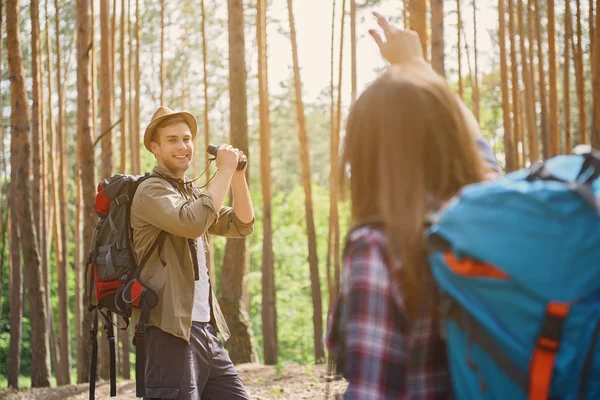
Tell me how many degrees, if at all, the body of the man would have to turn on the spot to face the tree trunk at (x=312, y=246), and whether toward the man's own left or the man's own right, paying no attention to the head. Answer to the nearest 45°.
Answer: approximately 135° to the man's own left

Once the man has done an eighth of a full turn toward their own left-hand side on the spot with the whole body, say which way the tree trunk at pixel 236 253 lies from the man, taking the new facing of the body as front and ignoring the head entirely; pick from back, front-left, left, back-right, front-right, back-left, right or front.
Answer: left

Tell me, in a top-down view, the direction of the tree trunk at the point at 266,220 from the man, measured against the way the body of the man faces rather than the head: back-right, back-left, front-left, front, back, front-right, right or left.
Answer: back-left

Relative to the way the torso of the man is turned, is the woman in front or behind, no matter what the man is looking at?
in front

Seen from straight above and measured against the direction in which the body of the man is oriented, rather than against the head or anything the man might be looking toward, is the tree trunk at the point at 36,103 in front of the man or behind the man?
behind

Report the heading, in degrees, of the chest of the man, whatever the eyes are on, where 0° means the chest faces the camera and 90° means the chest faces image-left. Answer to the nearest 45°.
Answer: approximately 315°
